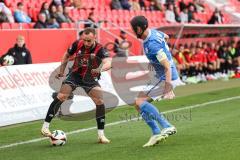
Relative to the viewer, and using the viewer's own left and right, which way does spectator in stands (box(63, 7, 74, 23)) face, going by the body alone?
facing the viewer and to the right of the viewer

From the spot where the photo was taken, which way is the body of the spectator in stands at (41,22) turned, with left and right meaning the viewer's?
facing the viewer

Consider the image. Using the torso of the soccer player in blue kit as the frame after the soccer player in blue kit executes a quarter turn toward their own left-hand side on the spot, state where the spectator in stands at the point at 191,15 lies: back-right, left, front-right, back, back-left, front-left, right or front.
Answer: back

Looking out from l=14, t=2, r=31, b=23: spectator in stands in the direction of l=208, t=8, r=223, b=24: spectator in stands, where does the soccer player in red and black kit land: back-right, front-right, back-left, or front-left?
back-right

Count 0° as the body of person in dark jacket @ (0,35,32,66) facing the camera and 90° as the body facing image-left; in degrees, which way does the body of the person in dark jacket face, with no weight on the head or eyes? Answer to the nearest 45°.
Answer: approximately 0°

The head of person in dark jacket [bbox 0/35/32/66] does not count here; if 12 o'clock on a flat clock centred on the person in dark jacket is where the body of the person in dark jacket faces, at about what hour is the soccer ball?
The soccer ball is roughly at 12 o'clock from the person in dark jacket.

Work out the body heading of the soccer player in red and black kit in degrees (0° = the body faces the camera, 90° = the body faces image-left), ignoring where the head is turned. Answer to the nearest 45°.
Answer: approximately 0°

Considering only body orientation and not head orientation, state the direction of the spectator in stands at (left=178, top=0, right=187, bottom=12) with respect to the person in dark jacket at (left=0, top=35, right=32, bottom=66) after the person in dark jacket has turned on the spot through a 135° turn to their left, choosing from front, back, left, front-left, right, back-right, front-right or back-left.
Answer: front

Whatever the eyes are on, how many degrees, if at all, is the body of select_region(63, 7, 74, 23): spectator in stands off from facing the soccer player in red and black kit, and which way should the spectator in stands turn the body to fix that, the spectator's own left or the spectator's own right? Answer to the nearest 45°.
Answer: approximately 45° to the spectator's own right

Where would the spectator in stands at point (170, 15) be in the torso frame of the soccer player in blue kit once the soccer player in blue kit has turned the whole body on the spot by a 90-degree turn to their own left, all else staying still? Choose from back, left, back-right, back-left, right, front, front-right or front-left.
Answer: back

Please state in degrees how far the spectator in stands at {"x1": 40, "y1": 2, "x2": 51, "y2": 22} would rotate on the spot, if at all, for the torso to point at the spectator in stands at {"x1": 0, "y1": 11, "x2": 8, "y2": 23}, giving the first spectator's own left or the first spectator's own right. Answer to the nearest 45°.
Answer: approximately 90° to the first spectator's own right

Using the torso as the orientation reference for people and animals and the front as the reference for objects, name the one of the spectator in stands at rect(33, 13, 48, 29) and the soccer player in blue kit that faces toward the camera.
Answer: the spectator in stands

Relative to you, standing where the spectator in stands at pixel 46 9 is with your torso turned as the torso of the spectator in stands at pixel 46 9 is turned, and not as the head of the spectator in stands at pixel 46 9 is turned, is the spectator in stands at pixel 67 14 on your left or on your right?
on your left

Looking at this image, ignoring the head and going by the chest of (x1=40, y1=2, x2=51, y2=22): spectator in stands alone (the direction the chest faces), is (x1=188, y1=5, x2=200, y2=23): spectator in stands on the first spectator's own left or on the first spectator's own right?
on the first spectator's own left
